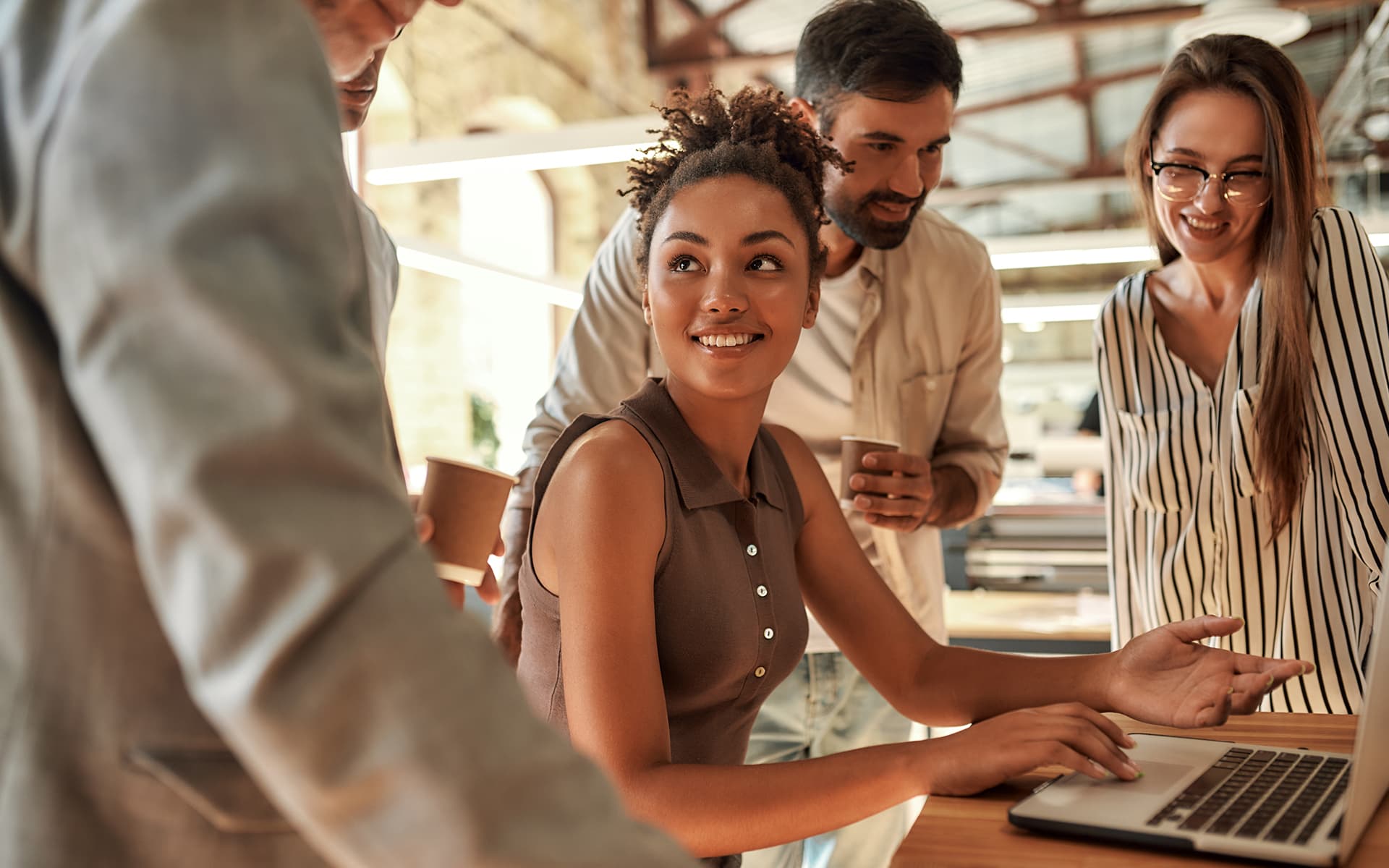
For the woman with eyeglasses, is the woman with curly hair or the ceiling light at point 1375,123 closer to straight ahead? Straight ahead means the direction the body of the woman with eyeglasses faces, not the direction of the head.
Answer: the woman with curly hair

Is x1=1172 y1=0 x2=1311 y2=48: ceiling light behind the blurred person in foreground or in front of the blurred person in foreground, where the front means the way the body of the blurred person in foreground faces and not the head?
in front

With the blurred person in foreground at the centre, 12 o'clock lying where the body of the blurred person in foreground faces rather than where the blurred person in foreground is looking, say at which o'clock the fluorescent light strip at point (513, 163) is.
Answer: The fluorescent light strip is roughly at 11 o'clock from the blurred person in foreground.

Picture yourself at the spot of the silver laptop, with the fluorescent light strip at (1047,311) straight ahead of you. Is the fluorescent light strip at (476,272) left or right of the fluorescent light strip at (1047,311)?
left

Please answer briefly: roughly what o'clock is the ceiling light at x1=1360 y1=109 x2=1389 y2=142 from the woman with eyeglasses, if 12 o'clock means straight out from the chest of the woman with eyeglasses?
The ceiling light is roughly at 6 o'clock from the woman with eyeglasses.

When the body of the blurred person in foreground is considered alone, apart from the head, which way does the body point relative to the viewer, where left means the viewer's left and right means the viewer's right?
facing away from the viewer and to the right of the viewer

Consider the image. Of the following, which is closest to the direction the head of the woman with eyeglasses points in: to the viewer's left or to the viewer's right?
to the viewer's left

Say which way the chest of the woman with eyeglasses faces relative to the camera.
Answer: toward the camera

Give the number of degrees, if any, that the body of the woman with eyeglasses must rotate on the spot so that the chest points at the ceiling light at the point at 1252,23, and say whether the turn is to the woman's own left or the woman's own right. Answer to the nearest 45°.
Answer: approximately 180°

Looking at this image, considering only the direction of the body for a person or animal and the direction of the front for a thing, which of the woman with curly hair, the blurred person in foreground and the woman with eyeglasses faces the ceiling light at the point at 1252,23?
the blurred person in foreground

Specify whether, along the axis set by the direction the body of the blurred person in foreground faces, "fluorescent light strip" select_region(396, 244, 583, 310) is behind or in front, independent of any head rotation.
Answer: in front

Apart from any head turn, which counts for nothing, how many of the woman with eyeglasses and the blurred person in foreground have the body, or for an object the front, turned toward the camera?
1

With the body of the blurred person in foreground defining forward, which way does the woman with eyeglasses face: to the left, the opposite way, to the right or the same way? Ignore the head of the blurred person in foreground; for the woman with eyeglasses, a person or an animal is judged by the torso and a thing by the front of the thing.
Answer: the opposite way

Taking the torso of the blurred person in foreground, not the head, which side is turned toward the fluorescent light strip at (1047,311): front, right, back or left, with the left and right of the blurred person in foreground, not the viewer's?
front
